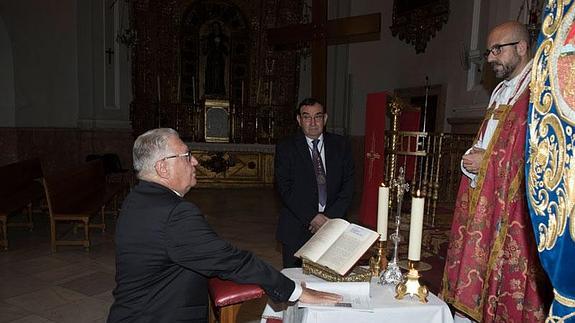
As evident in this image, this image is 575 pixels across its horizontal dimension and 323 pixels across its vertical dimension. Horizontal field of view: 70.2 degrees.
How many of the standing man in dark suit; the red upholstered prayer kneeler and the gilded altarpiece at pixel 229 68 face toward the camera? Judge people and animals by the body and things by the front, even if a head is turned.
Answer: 2

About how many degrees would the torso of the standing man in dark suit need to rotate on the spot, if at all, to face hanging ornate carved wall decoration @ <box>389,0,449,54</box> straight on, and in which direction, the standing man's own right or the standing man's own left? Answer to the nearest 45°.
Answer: approximately 180°

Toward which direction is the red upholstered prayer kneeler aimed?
to the viewer's right

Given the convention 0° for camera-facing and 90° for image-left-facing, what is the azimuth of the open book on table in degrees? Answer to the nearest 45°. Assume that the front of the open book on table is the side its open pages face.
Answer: approximately 45°

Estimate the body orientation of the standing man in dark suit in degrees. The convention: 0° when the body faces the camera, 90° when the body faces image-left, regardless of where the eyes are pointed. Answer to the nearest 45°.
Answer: approximately 0°

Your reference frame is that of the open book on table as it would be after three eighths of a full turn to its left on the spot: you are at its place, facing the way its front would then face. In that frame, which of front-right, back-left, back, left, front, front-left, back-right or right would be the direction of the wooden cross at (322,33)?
left

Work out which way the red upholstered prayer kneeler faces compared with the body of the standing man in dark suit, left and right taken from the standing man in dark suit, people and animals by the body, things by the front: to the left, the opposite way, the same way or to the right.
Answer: to the left

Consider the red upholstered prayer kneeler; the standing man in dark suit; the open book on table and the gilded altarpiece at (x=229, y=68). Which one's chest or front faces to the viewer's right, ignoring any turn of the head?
the red upholstered prayer kneeler

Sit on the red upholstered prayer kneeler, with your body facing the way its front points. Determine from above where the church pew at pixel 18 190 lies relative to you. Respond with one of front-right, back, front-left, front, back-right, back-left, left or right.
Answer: back-left

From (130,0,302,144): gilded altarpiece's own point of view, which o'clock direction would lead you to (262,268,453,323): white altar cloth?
The white altar cloth is roughly at 12 o'clock from the gilded altarpiece.

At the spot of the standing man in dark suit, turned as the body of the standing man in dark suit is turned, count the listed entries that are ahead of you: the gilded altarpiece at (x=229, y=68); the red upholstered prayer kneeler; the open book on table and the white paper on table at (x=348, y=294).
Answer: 3

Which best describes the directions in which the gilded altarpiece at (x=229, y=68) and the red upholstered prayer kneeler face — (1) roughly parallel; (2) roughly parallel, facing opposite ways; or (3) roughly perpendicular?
roughly perpendicular

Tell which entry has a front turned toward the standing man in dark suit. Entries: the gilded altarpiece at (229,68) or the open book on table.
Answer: the gilded altarpiece

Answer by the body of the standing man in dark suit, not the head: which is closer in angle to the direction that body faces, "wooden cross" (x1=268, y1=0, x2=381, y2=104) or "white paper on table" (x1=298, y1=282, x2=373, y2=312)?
the white paper on table
